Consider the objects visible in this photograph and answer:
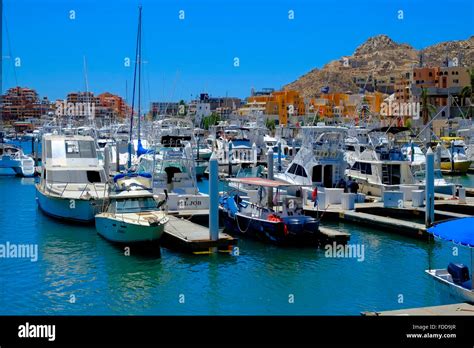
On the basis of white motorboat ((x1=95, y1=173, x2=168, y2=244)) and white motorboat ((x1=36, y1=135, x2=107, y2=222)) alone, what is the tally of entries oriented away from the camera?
0

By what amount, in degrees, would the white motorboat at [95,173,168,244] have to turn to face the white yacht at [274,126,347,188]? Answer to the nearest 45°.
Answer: approximately 90° to its left

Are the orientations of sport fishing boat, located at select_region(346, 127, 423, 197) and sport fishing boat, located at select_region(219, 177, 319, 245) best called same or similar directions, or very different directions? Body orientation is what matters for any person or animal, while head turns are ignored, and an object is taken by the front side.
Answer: same or similar directions

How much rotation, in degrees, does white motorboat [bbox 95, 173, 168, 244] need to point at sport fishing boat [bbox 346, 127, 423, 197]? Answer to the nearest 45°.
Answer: approximately 90° to its left

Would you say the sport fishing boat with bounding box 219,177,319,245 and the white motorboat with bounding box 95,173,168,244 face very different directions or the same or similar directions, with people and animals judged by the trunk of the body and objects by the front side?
very different directions
